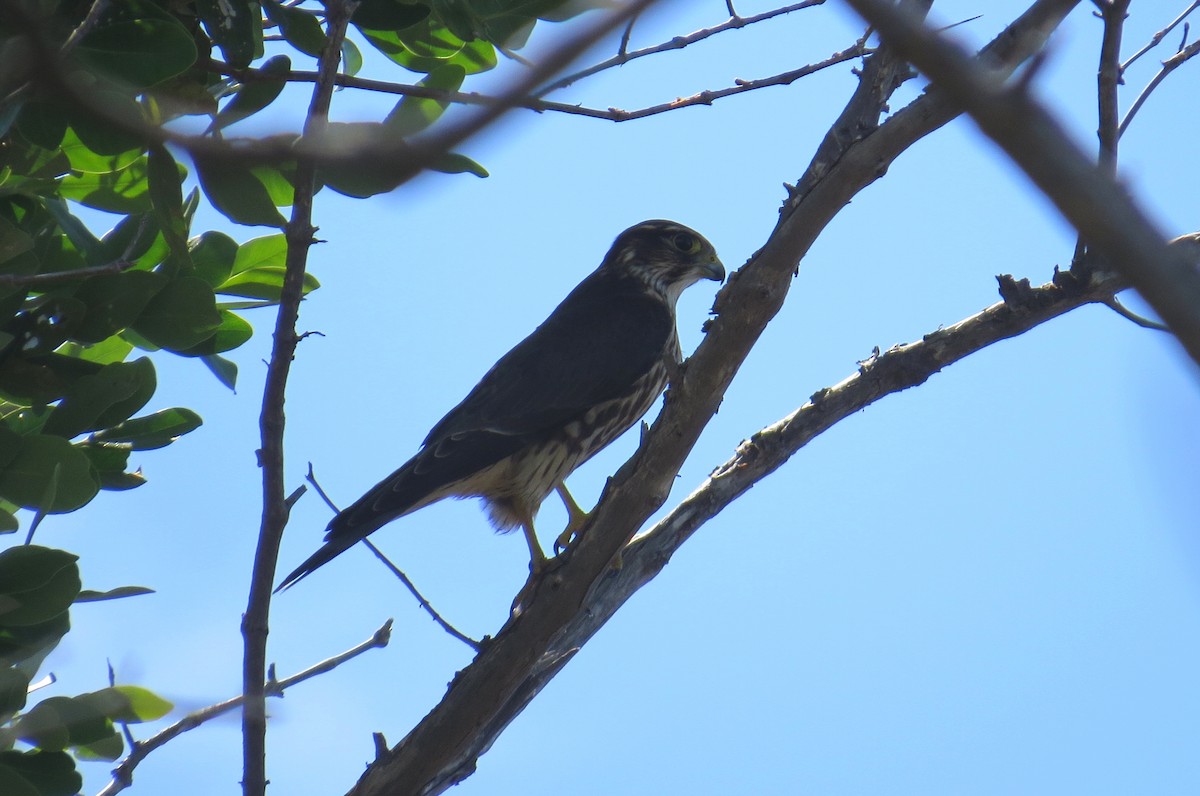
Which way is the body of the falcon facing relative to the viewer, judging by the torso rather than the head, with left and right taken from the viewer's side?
facing to the right of the viewer

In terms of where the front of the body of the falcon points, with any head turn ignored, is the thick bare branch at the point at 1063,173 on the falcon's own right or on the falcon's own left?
on the falcon's own right
